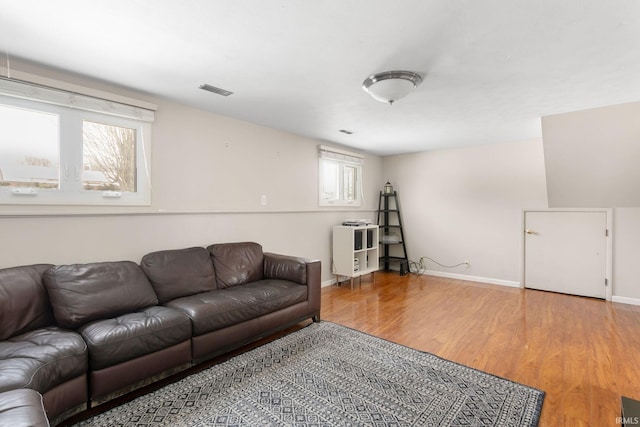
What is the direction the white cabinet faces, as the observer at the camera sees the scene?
facing the viewer and to the right of the viewer

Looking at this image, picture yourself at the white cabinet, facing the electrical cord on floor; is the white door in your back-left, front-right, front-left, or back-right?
front-right

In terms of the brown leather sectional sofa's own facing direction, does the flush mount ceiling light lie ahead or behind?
ahead

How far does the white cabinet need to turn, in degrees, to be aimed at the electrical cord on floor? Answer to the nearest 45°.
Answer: approximately 90° to its left

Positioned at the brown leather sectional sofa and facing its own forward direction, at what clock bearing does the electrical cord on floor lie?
The electrical cord on floor is roughly at 10 o'clock from the brown leather sectional sofa.

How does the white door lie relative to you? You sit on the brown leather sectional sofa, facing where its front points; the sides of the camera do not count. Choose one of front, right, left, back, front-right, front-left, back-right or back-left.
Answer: front-left

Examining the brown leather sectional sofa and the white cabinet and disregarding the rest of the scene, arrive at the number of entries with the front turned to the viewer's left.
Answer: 0

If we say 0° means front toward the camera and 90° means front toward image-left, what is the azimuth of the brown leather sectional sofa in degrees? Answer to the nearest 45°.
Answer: approximately 315°

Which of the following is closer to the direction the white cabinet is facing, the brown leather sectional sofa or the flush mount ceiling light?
the flush mount ceiling light

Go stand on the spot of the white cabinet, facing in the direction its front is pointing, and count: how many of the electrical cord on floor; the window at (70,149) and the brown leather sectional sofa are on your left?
1

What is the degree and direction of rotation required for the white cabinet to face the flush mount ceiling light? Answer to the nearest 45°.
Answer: approximately 45° to its right

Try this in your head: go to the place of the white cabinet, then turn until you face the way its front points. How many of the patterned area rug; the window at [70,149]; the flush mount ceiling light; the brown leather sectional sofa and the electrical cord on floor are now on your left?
1

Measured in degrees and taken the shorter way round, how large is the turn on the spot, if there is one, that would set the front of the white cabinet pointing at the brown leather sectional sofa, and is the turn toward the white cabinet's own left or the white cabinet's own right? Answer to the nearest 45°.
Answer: approximately 90° to the white cabinet's own right
